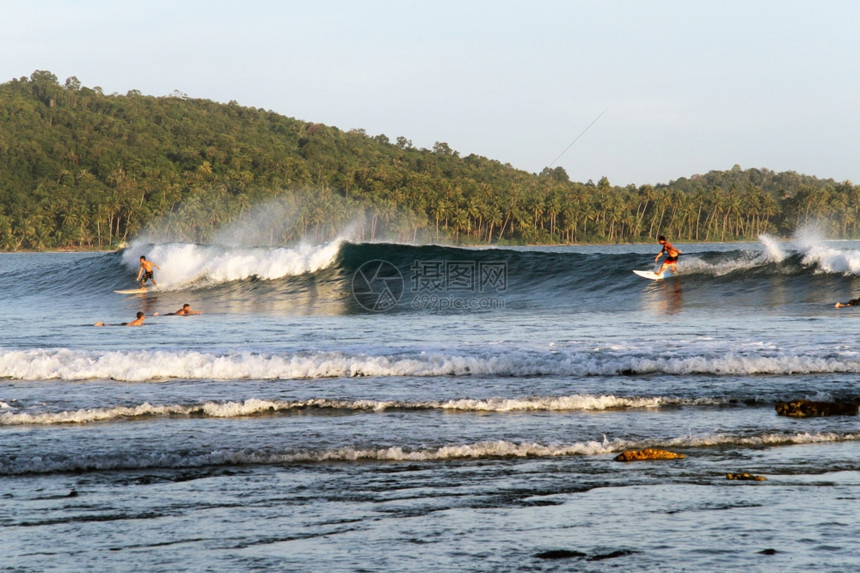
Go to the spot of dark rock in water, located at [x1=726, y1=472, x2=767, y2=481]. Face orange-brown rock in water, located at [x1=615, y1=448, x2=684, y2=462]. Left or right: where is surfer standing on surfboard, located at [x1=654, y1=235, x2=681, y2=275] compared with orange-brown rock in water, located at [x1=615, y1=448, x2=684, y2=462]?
right

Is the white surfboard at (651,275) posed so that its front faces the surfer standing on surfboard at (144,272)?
yes

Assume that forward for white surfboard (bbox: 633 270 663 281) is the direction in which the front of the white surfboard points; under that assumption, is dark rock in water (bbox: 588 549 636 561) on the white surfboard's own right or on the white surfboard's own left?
on the white surfboard's own left

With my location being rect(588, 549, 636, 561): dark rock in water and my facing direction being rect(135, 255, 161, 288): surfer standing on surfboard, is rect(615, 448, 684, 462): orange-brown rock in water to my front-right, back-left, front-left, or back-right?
front-right

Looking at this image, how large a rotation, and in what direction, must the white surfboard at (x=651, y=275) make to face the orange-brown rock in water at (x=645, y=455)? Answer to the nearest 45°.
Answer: approximately 90° to its left

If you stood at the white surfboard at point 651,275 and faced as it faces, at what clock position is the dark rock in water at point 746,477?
The dark rock in water is roughly at 9 o'clock from the white surfboard.

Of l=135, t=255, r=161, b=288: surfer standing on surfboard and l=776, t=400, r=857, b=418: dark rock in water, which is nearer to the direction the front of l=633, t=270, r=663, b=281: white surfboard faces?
the surfer standing on surfboard

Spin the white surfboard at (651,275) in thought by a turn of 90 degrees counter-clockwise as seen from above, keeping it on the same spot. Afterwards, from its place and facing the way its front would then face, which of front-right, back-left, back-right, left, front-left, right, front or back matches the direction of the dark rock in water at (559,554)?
front

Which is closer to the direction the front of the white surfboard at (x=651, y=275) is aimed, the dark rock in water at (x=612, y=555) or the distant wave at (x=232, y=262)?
the distant wave

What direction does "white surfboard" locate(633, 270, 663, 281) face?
to the viewer's left

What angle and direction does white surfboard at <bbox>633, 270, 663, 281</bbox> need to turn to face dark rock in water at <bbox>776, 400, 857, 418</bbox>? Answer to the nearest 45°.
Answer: approximately 90° to its left
